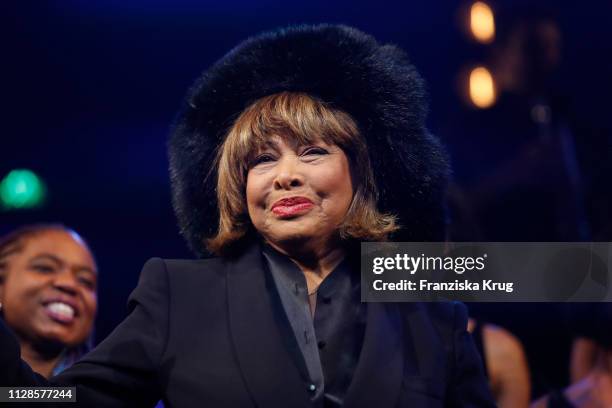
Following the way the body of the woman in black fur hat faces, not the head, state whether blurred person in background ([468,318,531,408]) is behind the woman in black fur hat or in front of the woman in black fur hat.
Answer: behind

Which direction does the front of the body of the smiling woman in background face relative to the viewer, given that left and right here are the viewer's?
facing the viewer and to the right of the viewer

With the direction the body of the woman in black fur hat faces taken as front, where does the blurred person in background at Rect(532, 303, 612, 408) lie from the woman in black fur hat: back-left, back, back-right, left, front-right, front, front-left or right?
back-left

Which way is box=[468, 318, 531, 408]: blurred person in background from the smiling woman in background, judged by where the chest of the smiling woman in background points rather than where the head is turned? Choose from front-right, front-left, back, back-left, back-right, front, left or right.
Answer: front-left

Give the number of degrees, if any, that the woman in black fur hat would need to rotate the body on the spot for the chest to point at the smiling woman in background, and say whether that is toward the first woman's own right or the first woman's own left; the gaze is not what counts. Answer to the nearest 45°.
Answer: approximately 135° to the first woman's own right

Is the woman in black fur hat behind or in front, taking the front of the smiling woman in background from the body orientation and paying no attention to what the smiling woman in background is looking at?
in front

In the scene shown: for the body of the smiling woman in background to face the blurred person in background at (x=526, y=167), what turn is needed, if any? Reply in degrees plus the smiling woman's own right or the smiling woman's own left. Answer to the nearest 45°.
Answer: approximately 45° to the smiling woman's own left

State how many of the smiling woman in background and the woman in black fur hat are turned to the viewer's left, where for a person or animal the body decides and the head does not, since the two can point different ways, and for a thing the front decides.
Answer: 0
